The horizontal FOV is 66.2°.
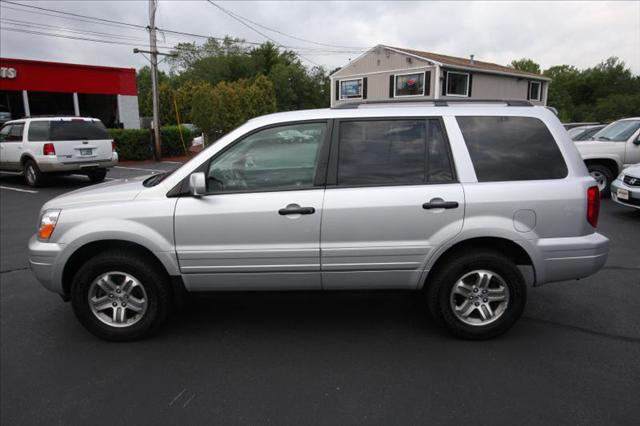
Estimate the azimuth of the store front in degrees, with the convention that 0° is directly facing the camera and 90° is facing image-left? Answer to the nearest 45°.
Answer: approximately 315°

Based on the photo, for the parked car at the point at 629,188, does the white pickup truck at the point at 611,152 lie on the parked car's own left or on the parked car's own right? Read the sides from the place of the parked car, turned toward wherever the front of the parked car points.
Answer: on the parked car's own right

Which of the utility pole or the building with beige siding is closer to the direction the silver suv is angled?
the utility pole

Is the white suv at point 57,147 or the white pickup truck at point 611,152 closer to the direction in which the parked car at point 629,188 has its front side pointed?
the white suv

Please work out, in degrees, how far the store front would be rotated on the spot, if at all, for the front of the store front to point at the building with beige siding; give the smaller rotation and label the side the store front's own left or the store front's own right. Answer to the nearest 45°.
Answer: approximately 45° to the store front's own left

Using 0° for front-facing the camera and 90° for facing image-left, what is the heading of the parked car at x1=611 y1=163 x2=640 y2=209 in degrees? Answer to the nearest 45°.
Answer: approximately 45°

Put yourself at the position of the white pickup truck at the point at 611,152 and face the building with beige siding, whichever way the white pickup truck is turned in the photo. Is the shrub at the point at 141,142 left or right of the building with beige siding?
left

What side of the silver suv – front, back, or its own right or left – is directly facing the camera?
left

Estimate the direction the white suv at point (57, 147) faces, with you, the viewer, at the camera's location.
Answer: facing away from the viewer and to the left of the viewer

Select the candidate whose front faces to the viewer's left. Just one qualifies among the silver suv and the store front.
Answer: the silver suv

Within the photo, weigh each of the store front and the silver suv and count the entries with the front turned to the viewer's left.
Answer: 1

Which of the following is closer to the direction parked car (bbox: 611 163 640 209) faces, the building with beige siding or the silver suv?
the silver suv
